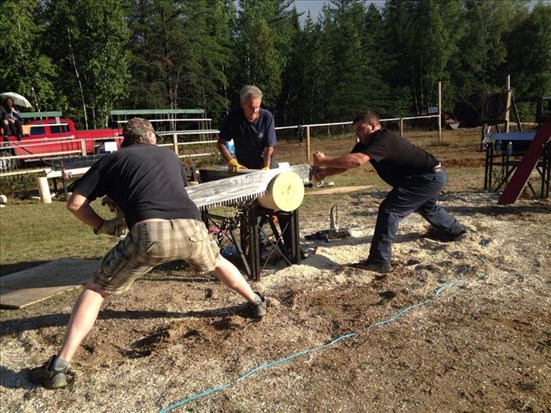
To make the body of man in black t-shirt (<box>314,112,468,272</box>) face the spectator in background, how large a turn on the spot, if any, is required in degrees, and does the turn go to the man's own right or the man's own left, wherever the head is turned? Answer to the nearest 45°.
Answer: approximately 45° to the man's own right

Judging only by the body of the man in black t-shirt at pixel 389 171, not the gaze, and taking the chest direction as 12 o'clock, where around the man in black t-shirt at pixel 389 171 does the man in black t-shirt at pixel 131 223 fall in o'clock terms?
the man in black t-shirt at pixel 131 223 is roughly at 10 o'clock from the man in black t-shirt at pixel 389 171.

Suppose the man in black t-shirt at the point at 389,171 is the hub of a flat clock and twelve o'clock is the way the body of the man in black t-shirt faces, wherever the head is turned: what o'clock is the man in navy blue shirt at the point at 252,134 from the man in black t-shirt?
The man in navy blue shirt is roughly at 12 o'clock from the man in black t-shirt.

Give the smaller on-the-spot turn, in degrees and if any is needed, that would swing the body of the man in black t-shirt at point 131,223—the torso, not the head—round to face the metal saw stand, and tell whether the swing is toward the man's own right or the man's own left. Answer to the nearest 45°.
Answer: approximately 45° to the man's own right

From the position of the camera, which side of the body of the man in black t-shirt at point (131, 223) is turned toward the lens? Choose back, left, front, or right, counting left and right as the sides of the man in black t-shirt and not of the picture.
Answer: back

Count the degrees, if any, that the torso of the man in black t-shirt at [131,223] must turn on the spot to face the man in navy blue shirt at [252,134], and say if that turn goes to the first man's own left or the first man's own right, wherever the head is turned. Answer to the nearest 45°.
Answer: approximately 45° to the first man's own right

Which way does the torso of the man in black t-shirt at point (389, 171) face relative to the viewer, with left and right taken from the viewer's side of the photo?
facing to the left of the viewer

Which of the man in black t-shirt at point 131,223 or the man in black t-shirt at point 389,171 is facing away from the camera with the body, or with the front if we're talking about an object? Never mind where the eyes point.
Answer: the man in black t-shirt at point 131,223

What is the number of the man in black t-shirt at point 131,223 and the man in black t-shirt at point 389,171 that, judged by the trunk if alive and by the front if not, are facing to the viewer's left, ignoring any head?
1

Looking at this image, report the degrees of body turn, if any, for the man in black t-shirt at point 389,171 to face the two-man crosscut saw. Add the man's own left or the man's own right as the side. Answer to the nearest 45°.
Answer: approximately 45° to the man's own left
